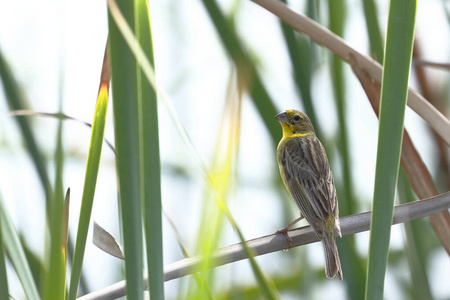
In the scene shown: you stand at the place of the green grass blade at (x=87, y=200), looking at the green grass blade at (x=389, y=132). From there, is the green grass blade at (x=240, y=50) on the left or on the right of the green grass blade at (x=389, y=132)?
left

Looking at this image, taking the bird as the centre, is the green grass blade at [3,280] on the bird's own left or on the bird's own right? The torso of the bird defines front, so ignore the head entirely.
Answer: on the bird's own left

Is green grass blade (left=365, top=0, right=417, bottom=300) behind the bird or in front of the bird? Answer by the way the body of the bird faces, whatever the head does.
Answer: behind

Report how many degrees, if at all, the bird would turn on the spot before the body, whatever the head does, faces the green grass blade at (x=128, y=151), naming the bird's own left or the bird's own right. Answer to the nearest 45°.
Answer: approximately 135° to the bird's own left

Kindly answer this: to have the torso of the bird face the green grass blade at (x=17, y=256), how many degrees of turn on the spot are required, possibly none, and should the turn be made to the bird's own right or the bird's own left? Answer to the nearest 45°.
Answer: approximately 90° to the bird's own left
